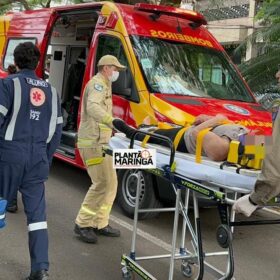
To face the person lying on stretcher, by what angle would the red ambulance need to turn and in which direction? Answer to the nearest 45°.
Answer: approximately 45° to its right

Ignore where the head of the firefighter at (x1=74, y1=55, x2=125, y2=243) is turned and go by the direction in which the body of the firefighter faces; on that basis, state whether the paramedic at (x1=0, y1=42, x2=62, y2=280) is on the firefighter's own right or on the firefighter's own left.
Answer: on the firefighter's own right

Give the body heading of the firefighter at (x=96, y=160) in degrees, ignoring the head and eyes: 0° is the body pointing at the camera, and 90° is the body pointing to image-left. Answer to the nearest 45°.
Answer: approximately 270°

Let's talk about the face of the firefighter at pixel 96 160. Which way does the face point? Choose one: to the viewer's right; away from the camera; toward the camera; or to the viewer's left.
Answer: to the viewer's right

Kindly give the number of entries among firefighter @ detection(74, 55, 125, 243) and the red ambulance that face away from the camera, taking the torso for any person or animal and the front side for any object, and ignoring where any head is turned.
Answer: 0

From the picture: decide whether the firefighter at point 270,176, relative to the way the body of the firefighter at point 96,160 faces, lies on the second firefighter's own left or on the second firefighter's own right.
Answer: on the second firefighter's own right

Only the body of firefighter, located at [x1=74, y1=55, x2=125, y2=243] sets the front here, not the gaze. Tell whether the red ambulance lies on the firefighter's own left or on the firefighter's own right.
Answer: on the firefighter's own left

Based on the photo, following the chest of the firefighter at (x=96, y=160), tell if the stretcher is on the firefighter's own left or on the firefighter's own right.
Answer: on the firefighter's own right

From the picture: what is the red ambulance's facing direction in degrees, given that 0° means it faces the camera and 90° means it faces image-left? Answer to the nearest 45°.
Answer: approximately 315°

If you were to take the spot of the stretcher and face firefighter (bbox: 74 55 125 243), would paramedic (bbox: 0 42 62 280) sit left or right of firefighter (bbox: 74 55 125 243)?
left
